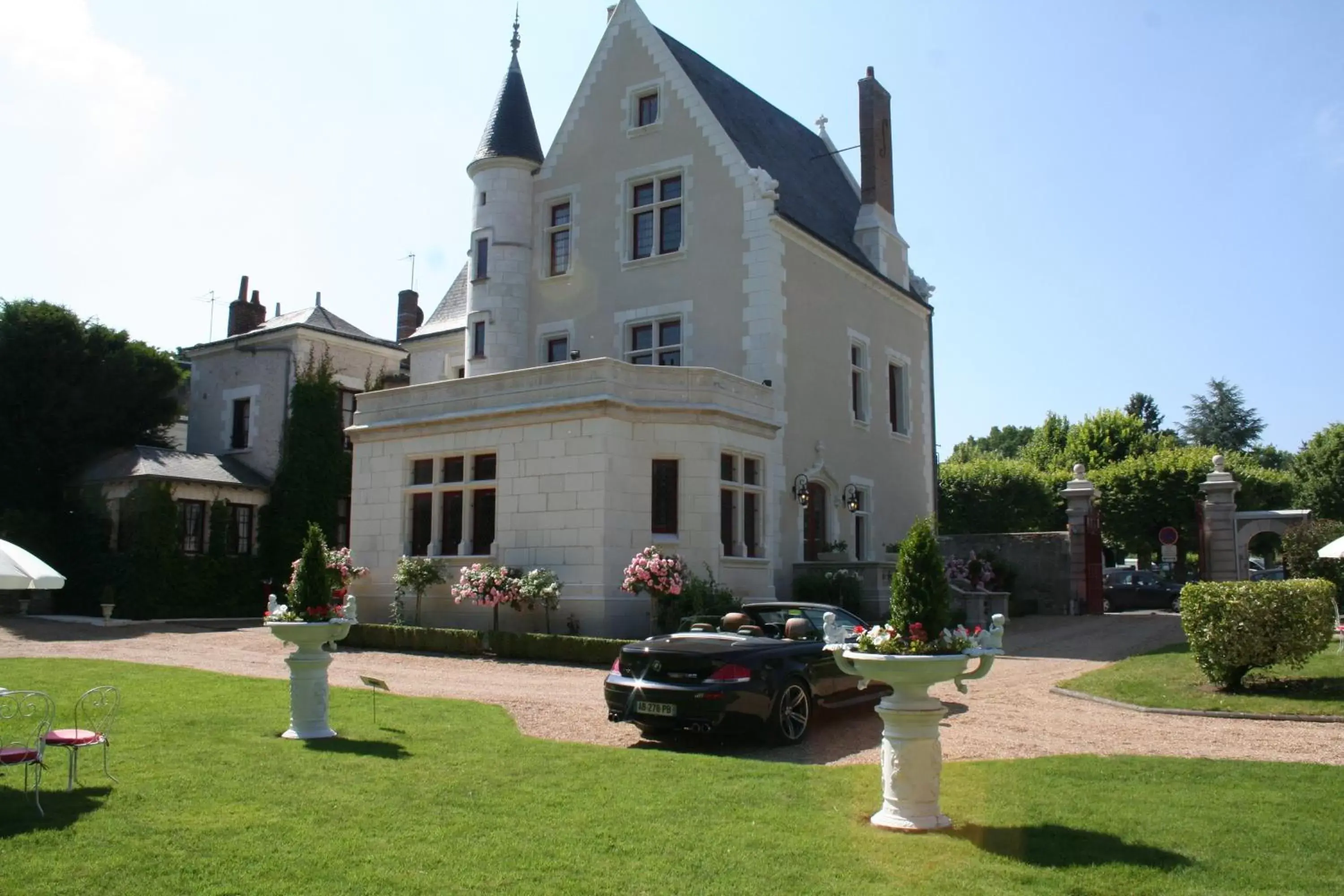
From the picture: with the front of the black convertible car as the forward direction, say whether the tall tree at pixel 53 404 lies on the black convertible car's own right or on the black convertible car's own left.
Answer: on the black convertible car's own left

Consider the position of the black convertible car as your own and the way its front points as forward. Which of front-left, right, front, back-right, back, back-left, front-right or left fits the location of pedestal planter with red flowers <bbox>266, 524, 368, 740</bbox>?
back-left

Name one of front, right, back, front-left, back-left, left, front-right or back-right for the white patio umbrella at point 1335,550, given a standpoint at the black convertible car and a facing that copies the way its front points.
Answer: front

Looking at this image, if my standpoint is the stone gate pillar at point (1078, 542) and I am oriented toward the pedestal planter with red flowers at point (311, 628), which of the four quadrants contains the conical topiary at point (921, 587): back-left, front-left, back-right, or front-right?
front-left

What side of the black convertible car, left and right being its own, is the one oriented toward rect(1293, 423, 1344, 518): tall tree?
front
